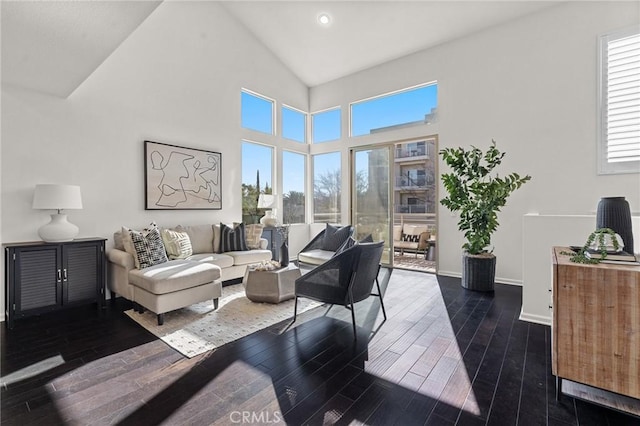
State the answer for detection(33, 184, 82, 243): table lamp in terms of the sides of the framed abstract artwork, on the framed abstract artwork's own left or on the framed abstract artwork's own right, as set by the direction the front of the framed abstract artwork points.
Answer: on the framed abstract artwork's own right

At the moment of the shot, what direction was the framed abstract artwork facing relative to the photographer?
facing the viewer and to the right of the viewer

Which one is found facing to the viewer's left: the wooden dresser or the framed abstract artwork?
the wooden dresser

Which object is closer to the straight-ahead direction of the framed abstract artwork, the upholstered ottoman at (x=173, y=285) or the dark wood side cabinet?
the upholstered ottoman

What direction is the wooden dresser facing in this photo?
to the viewer's left

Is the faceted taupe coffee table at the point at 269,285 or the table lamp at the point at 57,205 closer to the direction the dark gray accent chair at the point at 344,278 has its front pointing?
the faceted taupe coffee table

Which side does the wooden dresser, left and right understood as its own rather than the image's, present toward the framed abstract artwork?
front

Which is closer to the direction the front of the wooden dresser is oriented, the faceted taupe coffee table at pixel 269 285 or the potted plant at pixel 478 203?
the faceted taupe coffee table

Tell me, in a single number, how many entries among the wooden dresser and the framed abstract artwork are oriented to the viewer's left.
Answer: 1

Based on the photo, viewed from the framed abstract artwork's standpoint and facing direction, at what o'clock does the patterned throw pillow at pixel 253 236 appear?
The patterned throw pillow is roughly at 11 o'clock from the framed abstract artwork.

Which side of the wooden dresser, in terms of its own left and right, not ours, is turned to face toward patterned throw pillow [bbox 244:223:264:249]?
front

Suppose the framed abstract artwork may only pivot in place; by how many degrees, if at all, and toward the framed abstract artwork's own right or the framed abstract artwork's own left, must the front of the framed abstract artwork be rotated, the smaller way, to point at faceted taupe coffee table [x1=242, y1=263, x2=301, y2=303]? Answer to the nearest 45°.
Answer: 0° — it already faces it
